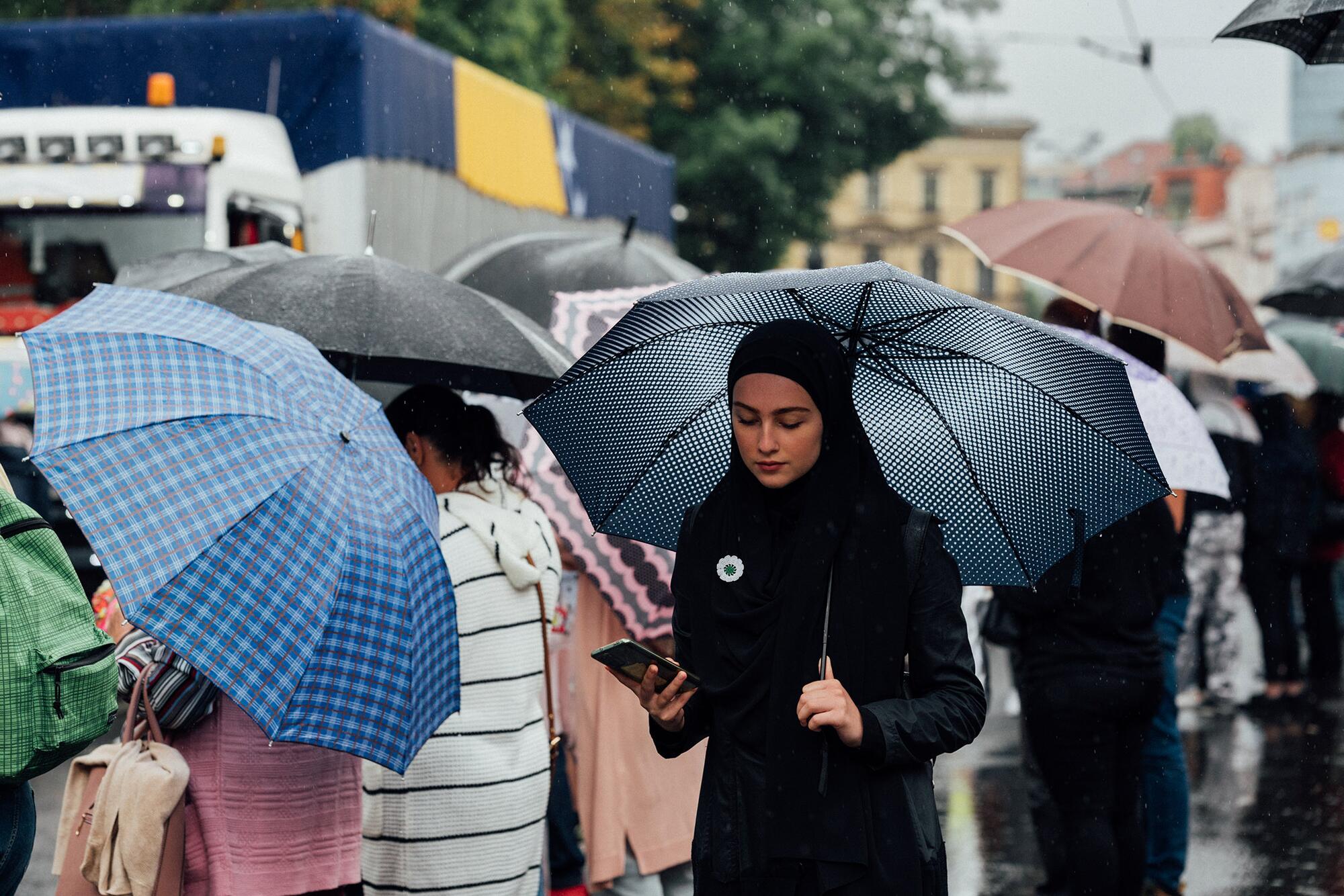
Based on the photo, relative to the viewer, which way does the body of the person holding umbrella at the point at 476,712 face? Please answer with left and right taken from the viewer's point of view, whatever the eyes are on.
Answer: facing away from the viewer and to the left of the viewer

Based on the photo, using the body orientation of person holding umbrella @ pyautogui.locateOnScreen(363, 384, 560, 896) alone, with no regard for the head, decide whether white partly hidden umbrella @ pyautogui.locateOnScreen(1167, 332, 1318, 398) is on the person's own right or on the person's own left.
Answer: on the person's own right

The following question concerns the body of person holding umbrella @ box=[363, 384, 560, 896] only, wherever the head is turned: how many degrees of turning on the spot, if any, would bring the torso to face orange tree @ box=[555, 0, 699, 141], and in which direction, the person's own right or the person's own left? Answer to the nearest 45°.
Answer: approximately 45° to the person's own right

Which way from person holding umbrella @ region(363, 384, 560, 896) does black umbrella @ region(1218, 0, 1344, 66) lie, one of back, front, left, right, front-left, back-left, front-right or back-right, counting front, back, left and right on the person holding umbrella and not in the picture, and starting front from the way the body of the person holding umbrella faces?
back-right

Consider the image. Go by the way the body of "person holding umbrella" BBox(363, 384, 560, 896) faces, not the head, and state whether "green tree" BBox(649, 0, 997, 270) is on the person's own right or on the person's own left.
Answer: on the person's own right

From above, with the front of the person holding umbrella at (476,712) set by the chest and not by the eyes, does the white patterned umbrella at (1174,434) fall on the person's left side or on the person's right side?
on the person's right side
